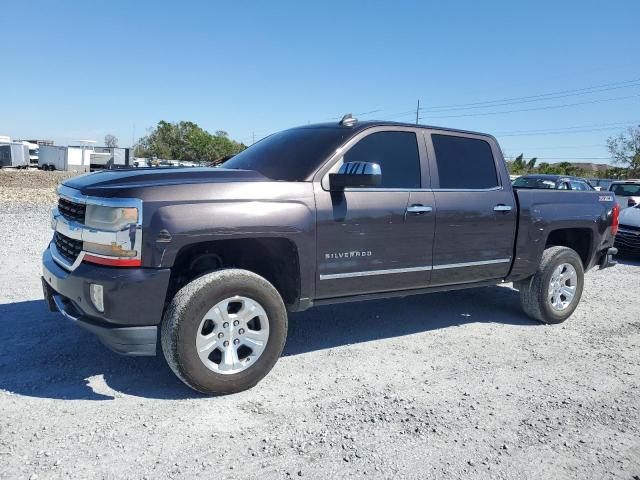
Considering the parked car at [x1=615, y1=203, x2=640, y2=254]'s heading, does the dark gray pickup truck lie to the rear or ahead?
ahead

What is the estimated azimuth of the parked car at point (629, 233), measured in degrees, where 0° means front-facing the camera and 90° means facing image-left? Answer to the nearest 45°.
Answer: approximately 45°

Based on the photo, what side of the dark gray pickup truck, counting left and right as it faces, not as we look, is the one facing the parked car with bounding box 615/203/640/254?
back

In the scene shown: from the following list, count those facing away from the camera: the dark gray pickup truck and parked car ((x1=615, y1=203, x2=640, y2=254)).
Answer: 0

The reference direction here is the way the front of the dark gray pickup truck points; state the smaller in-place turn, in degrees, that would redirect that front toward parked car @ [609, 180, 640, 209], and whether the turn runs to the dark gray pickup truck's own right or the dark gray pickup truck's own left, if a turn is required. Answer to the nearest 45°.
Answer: approximately 180°

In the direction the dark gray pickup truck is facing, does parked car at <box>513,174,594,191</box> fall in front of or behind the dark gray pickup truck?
behind

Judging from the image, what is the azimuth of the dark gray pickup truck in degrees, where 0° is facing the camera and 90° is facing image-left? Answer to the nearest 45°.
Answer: approximately 45°

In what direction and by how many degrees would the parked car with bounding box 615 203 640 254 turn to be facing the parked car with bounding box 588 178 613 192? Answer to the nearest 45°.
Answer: approximately 135° to its right

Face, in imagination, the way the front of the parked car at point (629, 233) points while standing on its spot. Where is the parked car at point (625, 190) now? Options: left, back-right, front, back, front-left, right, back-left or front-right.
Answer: back-right

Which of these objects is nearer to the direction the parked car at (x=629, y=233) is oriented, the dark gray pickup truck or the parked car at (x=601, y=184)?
the dark gray pickup truck
